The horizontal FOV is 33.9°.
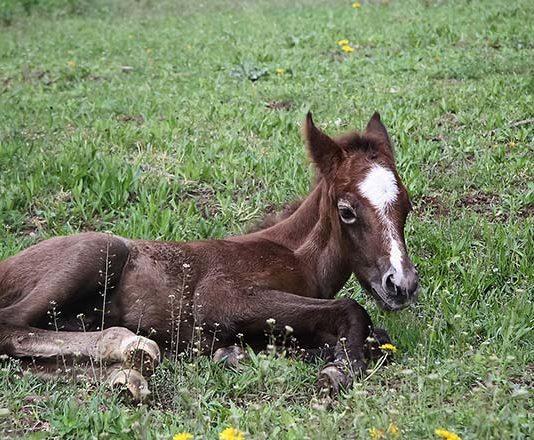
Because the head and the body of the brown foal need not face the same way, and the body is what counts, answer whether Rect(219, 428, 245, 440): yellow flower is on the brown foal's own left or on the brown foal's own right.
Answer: on the brown foal's own right

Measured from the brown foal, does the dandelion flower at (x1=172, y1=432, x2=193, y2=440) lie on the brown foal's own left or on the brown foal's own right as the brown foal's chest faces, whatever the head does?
on the brown foal's own right

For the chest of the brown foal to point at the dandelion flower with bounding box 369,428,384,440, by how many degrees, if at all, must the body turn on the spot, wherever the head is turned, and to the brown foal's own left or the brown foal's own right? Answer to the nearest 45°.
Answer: approximately 90° to the brown foal's own right

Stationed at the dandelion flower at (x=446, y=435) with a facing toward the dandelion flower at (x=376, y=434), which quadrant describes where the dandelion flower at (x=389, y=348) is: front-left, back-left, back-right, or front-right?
front-right

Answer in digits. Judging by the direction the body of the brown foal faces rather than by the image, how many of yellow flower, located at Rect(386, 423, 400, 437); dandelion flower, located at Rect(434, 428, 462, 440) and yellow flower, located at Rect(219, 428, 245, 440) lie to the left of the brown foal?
0

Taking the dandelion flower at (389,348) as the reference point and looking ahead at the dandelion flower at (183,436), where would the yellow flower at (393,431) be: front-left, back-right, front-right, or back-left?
front-left

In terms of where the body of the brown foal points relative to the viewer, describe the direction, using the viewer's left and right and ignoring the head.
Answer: facing to the right of the viewer

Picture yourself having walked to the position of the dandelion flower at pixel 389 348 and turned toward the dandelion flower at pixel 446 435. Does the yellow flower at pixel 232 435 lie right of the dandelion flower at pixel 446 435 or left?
right

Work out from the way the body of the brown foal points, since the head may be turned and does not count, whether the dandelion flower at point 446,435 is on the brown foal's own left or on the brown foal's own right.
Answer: on the brown foal's own right

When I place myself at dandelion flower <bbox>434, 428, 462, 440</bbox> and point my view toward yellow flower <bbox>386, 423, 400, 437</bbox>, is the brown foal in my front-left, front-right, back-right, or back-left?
front-right

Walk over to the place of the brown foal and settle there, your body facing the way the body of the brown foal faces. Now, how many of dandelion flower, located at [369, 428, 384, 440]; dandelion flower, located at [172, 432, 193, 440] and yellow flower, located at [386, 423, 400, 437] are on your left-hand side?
0
